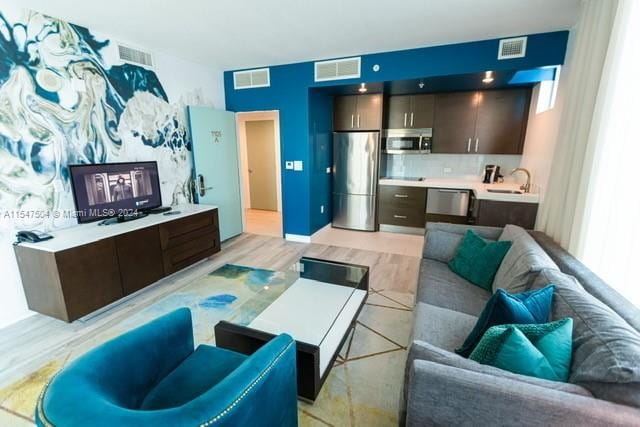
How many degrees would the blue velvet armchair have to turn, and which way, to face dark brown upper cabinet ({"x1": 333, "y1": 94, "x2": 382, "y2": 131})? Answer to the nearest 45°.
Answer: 0° — it already faces it

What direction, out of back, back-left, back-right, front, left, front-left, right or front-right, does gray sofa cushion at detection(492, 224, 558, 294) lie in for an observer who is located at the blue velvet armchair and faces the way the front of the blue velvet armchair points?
front-right

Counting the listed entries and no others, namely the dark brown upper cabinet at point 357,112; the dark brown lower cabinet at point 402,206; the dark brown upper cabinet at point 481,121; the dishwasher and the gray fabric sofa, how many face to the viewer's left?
1

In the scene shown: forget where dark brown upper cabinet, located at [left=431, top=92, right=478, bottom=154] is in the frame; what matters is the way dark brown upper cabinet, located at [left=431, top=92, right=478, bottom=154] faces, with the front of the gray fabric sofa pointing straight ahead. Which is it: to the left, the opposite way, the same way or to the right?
to the left

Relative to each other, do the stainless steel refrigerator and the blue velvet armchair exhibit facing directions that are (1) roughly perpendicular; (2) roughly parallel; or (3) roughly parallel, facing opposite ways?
roughly parallel, facing opposite ways

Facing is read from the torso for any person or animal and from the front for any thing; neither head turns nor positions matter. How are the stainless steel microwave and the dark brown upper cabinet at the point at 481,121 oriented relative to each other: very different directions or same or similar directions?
same or similar directions

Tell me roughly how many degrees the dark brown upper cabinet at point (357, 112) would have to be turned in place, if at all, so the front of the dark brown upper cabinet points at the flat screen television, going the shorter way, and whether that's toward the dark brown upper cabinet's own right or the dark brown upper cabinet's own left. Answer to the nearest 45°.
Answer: approximately 45° to the dark brown upper cabinet's own right

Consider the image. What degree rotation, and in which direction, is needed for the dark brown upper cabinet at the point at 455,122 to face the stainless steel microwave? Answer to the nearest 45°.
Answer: approximately 90° to its right

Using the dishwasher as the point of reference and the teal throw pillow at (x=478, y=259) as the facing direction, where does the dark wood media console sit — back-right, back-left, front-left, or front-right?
front-right

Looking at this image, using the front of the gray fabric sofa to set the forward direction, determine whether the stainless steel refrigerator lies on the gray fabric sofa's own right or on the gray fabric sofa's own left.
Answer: on the gray fabric sofa's own right

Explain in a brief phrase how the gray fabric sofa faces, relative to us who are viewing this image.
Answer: facing to the left of the viewer

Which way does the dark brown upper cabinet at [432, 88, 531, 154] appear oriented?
toward the camera

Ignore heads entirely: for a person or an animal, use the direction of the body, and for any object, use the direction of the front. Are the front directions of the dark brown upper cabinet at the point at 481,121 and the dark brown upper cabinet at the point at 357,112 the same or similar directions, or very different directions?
same or similar directions

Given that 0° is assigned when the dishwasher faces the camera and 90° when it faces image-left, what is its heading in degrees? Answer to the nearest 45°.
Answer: approximately 0°

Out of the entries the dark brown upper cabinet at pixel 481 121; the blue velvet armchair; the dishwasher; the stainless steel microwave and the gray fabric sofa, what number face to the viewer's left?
1

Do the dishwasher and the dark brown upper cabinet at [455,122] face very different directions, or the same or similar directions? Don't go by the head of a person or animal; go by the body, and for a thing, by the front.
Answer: same or similar directions
